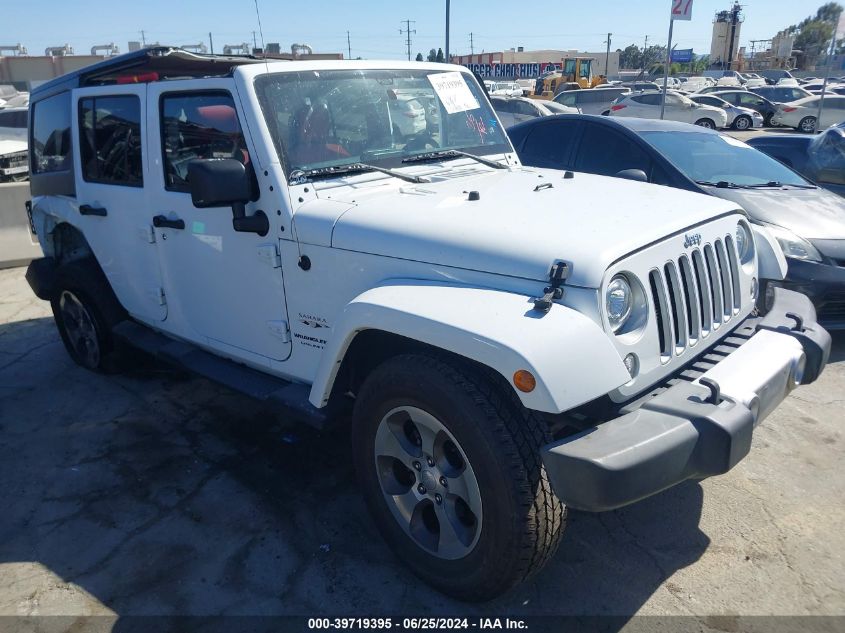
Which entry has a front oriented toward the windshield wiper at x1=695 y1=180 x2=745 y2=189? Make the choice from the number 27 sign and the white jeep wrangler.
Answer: the number 27 sign

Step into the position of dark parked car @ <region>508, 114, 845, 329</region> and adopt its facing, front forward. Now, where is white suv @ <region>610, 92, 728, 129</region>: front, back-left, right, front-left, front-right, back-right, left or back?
back-left

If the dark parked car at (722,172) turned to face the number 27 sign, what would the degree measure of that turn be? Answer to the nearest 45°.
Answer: approximately 135° to its left

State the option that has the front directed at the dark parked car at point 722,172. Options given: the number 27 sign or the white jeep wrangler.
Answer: the number 27 sign

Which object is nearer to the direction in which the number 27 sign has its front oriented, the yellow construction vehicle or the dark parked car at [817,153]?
the dark parked car

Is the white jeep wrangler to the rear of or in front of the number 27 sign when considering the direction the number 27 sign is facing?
in front

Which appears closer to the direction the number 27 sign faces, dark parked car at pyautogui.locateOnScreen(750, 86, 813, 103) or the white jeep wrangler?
the white jeep wrangler

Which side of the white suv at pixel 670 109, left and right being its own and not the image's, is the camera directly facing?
right

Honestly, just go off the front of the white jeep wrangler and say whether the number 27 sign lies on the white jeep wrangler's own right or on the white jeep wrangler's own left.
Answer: on the white jeep wrangler's own left

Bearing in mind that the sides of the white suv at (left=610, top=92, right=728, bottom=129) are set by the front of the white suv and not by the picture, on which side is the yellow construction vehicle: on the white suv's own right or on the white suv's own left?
on the white suv's own left

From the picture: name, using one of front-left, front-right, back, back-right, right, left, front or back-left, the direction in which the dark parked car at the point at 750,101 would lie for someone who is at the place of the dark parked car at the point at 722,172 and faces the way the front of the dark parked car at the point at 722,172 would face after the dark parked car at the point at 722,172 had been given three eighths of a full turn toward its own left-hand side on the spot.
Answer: front

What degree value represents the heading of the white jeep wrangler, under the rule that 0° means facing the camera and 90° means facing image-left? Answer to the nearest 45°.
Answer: approximately 315°

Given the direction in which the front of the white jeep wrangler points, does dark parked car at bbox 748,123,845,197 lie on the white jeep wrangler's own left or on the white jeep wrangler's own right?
on the white jeep wrangler's own left
